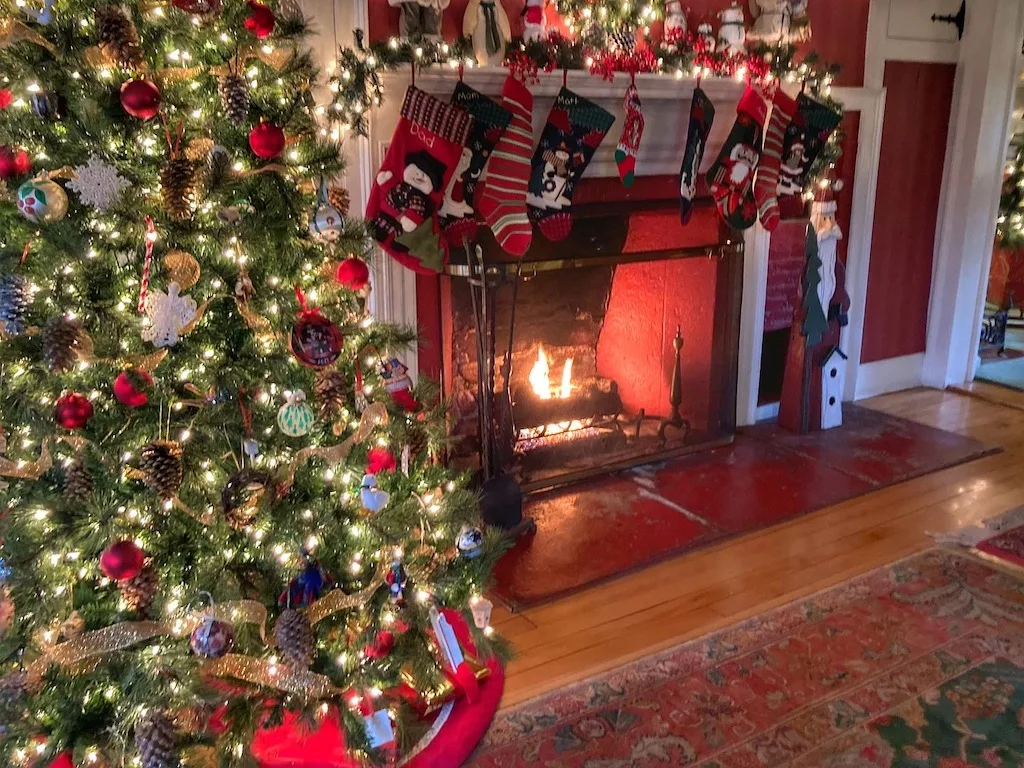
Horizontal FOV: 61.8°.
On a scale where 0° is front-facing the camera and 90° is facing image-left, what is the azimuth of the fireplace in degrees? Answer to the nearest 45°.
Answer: approximately 315°

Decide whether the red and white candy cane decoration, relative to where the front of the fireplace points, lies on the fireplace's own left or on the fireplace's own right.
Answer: on the fireplace's own right

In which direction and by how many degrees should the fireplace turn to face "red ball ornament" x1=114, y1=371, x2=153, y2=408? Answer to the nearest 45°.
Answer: approximately 90° to its right

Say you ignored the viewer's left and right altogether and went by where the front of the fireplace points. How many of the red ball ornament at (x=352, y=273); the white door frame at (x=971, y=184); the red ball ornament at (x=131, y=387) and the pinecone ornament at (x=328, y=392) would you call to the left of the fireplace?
1

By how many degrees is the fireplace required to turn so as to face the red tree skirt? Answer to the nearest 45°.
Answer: approximately 45° to its right

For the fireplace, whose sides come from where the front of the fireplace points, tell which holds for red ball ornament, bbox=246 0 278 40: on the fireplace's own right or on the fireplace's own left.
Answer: on the fireplace's own right

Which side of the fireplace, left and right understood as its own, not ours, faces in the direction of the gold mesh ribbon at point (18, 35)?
right

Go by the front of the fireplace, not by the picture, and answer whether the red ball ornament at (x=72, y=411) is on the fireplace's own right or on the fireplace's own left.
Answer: on the fireplace's own right

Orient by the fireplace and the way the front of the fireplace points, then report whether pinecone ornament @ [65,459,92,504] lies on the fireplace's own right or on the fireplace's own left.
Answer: on the fireplace's own right
